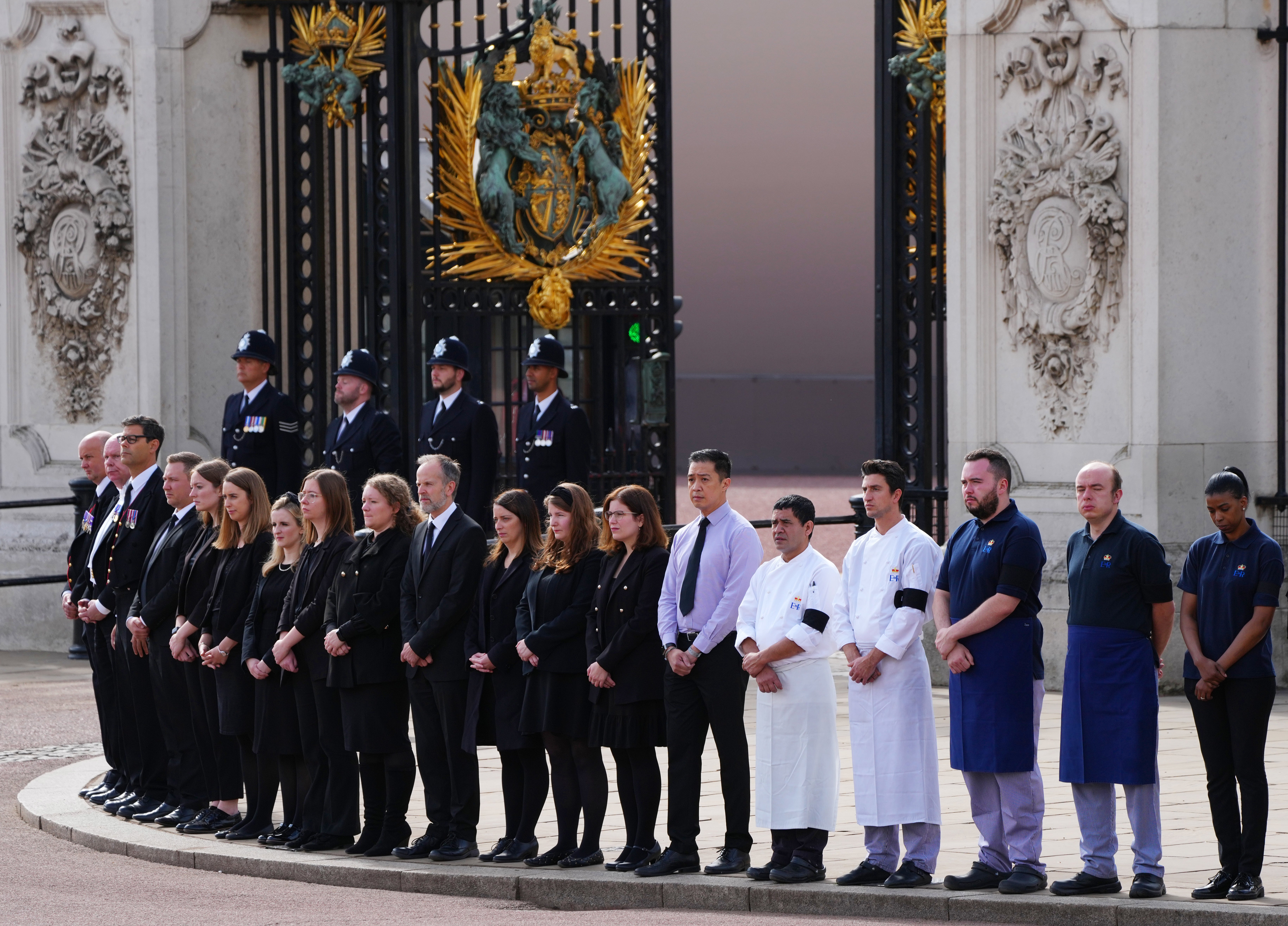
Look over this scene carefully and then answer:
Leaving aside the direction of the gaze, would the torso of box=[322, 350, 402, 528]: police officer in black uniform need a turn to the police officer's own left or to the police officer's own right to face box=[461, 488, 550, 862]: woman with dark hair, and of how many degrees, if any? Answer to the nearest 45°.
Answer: approximately 45° to the police officer's own left

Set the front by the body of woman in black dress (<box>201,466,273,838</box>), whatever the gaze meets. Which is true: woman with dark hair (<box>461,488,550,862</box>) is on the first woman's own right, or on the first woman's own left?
on the first woman's own left

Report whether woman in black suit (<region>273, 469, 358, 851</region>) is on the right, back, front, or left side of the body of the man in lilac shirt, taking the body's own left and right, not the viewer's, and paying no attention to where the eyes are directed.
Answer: right

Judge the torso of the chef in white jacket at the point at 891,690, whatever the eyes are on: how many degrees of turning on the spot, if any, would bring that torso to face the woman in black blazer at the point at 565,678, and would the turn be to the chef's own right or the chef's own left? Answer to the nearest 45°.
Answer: approximately 45° to the chef's own right

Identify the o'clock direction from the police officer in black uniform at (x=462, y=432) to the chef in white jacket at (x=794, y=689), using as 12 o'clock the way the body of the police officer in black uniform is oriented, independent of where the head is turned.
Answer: The chef in white jacket is roughly at 10 o'clock from the police officer in black uniform.

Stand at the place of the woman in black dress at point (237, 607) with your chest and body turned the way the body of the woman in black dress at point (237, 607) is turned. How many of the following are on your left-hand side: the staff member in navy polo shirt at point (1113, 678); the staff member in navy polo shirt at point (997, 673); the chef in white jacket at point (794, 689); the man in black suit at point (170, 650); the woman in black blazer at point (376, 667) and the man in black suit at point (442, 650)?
5

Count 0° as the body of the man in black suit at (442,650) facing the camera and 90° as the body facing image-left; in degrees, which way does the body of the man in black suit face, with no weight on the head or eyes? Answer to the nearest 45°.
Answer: approximately 45°

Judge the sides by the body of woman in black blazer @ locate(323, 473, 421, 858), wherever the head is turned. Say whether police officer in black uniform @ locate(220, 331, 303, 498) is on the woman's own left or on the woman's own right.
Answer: on the woman's own right

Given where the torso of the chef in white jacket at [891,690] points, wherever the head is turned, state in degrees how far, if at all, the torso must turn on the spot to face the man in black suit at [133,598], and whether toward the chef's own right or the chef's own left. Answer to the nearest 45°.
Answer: approximately 90° to the chef's own right
